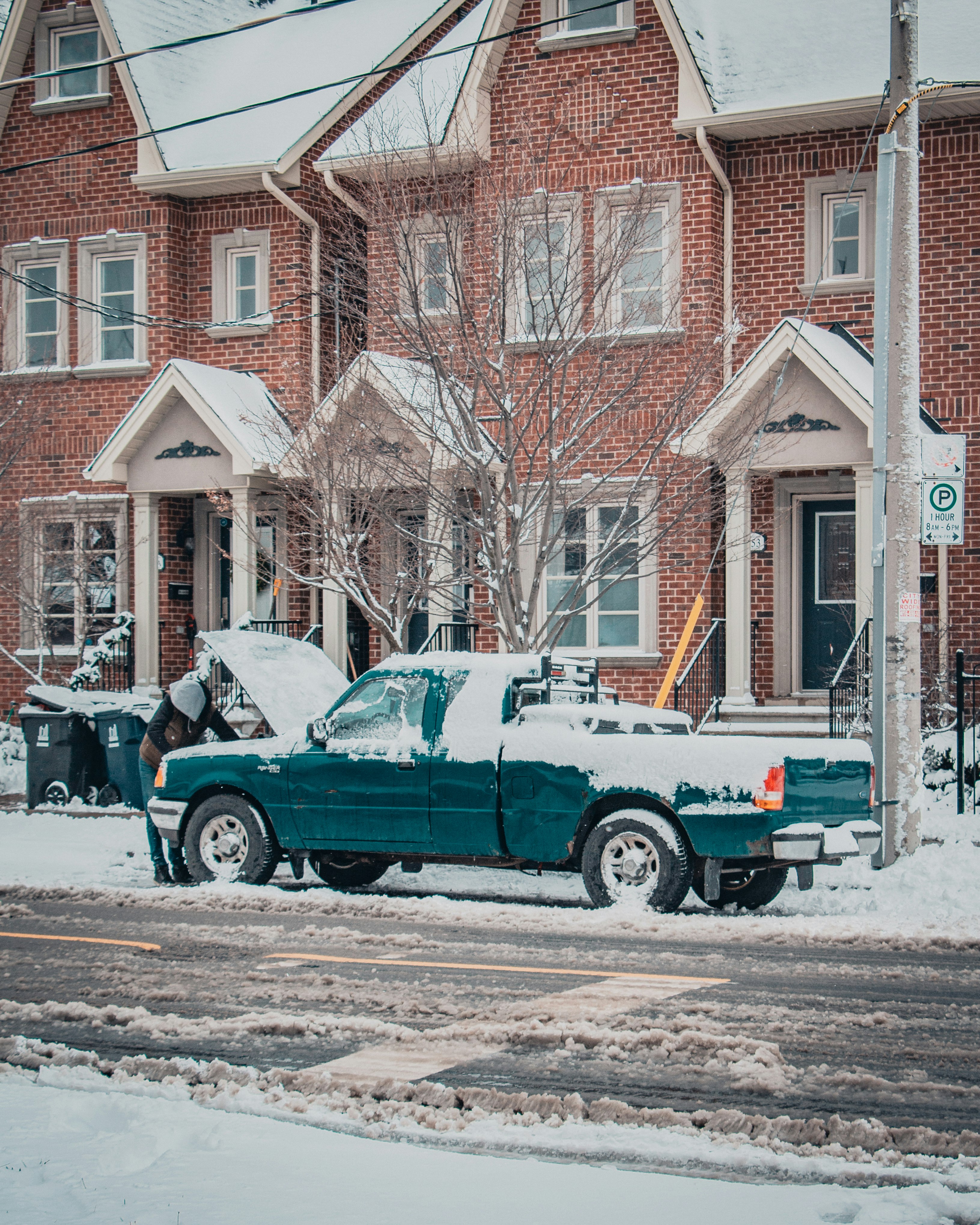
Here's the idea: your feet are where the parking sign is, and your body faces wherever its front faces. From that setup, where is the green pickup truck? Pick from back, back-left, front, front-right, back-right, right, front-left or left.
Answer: front-right

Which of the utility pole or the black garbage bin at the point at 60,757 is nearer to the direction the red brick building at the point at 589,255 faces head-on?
the utility pole

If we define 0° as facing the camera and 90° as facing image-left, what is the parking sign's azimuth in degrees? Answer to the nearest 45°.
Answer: approximately 0°

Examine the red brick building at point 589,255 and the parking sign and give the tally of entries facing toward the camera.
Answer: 2

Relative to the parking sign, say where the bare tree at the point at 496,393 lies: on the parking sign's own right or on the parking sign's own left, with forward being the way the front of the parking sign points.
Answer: on the parking sign's own right

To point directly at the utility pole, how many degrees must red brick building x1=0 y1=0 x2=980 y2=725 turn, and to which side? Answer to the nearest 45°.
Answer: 0° — it already faces it

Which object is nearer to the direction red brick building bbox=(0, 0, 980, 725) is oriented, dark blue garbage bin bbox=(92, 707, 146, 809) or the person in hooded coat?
the person in hooded coat
